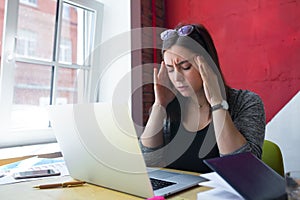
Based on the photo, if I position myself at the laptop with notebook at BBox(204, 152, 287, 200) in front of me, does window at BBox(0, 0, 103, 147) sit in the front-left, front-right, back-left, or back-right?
back-left

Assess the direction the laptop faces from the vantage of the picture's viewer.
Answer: facing away from the viewer and to the right of the viewer

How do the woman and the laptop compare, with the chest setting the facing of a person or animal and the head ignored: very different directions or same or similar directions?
very different directions

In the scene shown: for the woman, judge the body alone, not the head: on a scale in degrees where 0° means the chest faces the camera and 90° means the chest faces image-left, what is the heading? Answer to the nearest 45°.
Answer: approximately 45°

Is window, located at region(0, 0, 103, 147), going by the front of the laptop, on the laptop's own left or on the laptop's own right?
on the laptop's own left

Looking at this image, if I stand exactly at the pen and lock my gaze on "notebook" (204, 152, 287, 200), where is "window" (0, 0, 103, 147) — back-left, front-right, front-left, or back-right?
back-left

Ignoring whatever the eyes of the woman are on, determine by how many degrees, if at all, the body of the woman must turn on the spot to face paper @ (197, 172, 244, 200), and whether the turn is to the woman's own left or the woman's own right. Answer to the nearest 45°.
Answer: approximately 45° to the woman's own left

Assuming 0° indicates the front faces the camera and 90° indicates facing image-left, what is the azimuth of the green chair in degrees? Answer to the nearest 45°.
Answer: approximately 45°
